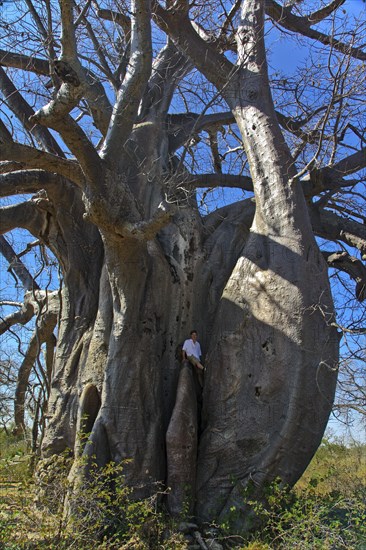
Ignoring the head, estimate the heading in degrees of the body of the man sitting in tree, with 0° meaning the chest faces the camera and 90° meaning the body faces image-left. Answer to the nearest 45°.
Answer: approximately 315°
